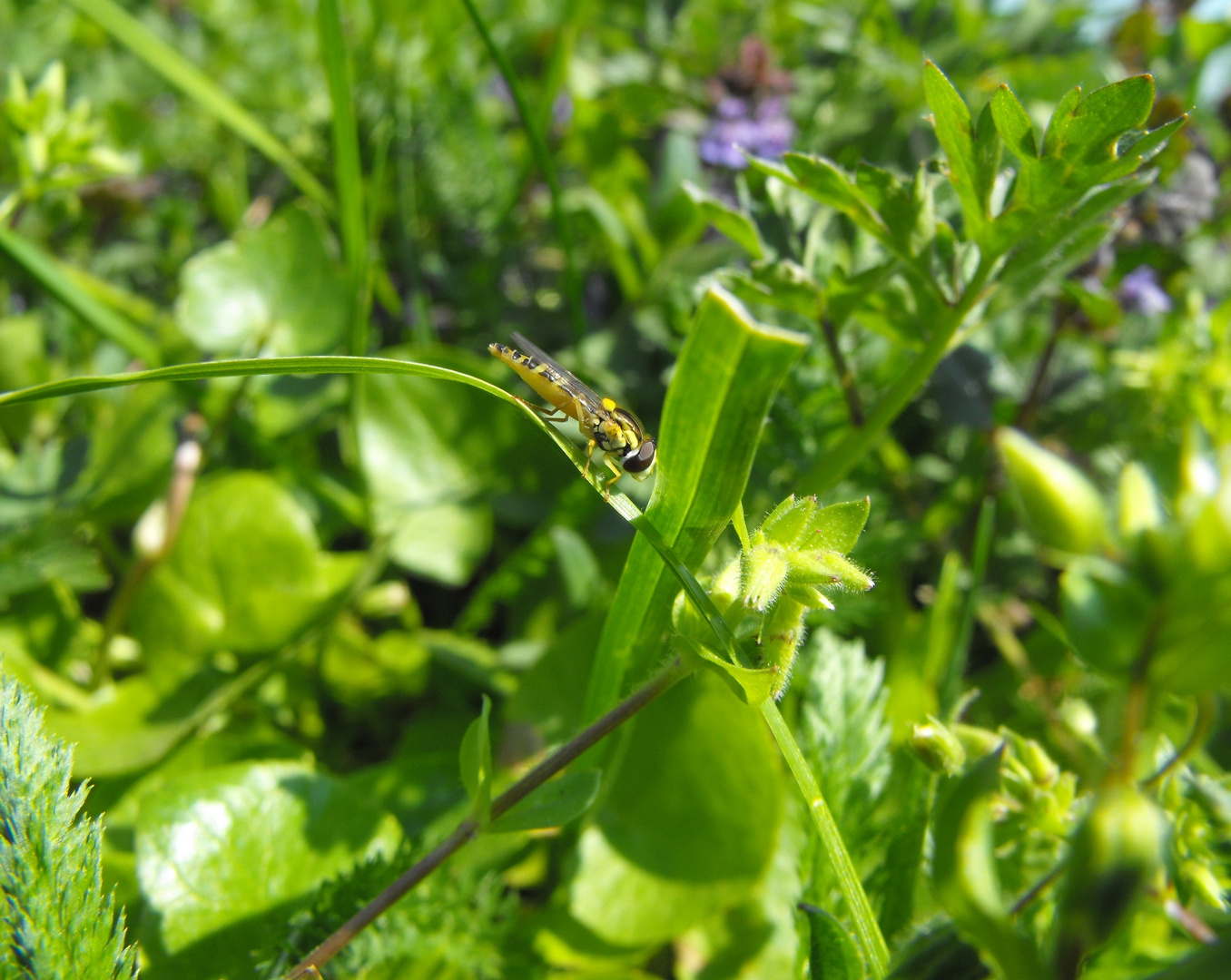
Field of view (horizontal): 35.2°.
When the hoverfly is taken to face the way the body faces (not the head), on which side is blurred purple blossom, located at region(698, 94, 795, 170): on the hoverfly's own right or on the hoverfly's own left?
on the hoverfly's own left

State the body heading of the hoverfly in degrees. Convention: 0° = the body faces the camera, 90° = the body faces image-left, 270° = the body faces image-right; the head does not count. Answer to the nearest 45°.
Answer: approximately 270°

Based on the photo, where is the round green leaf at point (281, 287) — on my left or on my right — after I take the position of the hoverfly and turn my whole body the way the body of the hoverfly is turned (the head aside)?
on my left

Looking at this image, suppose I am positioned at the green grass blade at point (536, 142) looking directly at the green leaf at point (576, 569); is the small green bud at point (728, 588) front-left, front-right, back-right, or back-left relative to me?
front-left

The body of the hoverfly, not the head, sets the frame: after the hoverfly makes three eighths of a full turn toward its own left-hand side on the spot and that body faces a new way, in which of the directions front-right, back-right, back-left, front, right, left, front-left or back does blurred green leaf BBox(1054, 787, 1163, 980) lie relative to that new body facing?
back-left
